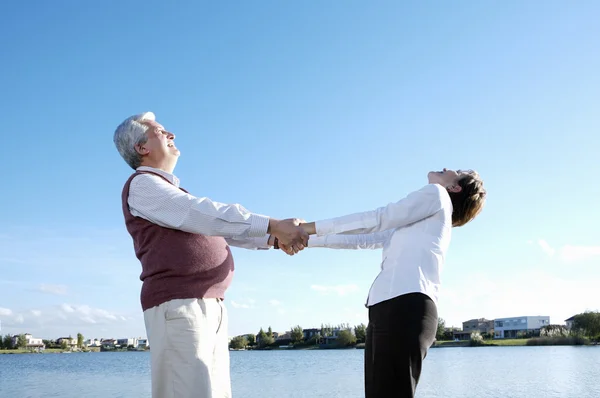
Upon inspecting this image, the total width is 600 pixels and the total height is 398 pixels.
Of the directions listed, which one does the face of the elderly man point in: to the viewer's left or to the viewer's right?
to the viewer's right

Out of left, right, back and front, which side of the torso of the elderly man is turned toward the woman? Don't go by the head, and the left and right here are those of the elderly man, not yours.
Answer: front

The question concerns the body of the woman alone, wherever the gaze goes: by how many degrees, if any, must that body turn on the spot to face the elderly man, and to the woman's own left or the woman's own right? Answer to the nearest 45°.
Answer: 0° — they already face them

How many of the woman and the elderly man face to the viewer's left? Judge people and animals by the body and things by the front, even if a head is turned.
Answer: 1

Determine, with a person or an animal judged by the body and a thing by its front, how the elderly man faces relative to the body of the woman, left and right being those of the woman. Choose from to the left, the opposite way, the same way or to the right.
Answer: the opposite way

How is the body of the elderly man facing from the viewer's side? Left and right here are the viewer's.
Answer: facing to the right of the viewer

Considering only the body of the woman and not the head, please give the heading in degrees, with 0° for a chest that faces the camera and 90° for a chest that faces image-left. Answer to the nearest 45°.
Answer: approximately 90°
